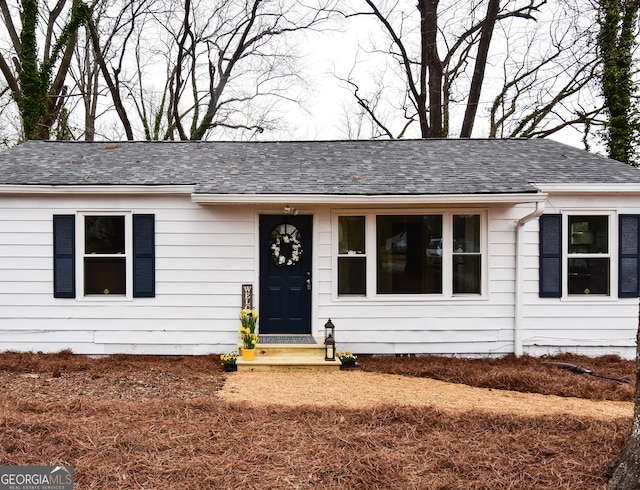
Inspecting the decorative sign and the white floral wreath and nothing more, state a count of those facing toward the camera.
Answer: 2

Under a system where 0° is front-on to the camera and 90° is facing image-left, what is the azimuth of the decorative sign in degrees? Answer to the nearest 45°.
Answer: approximately 0°

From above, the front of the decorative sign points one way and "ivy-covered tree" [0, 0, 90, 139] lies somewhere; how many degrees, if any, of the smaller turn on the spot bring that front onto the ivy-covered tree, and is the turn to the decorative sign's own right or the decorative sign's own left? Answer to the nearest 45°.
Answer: approximately 135° to the decorative sign's own right

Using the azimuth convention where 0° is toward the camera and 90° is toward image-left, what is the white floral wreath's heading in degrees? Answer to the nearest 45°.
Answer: approximately 0°
